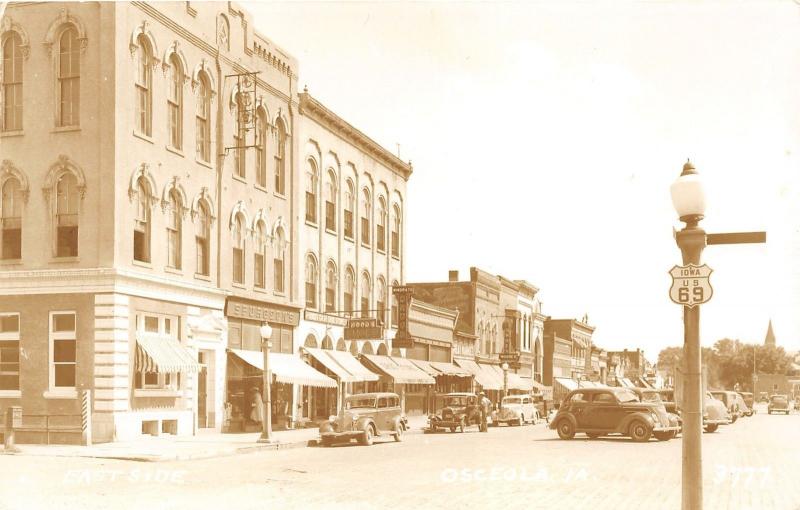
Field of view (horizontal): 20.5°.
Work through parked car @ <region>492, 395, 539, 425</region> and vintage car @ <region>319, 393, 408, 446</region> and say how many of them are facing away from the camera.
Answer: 0

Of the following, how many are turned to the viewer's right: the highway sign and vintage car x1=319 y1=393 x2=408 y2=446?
0

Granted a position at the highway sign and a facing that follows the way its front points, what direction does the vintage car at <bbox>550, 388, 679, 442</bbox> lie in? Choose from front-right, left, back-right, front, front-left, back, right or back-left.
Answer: back

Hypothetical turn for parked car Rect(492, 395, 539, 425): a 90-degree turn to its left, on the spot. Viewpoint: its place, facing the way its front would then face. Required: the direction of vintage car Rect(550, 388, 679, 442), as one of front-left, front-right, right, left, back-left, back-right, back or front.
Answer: front-right

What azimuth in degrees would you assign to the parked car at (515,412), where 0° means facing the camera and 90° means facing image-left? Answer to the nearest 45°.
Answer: approximately 45°

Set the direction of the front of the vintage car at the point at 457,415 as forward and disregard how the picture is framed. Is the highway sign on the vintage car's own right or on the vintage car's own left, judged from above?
on the vintage car's own left

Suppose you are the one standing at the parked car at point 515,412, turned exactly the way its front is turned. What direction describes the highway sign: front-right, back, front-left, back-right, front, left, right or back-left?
front-left

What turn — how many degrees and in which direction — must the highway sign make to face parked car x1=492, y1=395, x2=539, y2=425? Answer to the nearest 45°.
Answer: approximately 180°

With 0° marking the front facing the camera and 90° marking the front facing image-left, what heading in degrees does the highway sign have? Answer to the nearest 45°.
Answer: approximately 0°

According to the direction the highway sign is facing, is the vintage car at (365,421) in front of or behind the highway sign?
behind

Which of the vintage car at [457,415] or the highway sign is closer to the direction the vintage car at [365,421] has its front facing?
the highway sign
